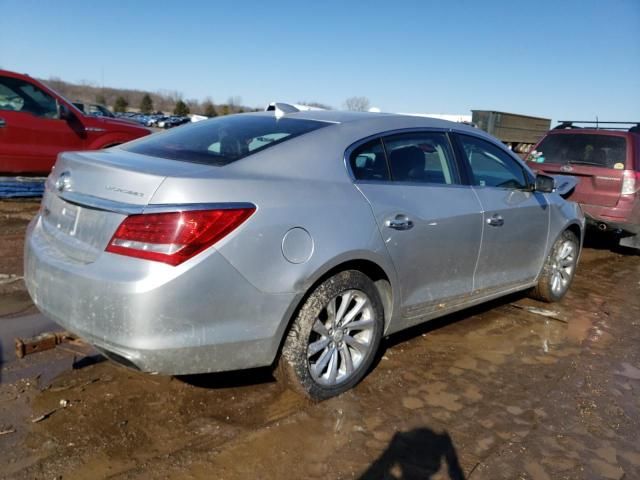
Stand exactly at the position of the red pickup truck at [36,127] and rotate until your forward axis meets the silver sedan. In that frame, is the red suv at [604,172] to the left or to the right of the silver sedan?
left

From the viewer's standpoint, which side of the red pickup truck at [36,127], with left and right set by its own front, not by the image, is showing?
right

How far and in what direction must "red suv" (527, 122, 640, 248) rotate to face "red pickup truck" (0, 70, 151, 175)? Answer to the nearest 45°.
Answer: approximately 135° to its left

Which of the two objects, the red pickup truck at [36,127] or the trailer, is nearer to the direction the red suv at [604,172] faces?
the trailer

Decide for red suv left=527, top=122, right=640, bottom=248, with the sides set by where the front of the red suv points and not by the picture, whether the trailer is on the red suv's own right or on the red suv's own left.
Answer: on the red suv's own left

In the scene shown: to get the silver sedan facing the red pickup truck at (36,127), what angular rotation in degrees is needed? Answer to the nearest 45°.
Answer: approximately 90° to its left

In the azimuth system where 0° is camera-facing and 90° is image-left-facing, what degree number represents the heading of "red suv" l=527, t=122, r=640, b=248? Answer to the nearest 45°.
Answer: approximately 225°

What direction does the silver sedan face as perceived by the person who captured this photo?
facing away from the viewer and to the right of the viewer
